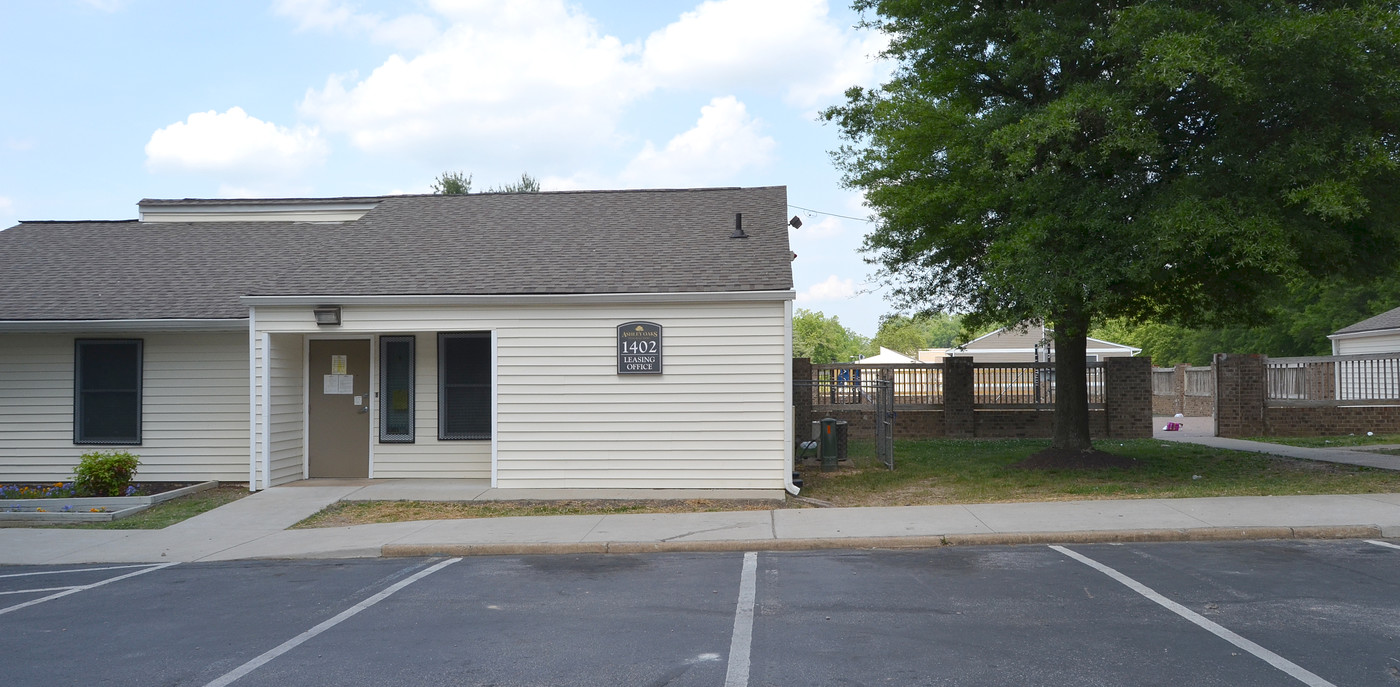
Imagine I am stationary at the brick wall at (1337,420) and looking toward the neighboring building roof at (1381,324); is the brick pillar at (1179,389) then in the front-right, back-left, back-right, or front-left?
front-left

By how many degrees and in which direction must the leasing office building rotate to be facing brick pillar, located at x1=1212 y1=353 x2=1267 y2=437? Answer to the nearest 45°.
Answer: approximately 90° to its left

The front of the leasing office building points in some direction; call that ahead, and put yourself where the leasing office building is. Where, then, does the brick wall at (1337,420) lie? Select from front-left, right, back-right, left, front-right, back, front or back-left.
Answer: left

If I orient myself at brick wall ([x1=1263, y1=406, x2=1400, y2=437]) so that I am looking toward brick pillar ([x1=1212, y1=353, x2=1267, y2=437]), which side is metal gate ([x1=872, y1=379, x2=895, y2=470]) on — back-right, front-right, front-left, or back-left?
front-left

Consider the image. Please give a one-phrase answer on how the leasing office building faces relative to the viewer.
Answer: facing the viewer

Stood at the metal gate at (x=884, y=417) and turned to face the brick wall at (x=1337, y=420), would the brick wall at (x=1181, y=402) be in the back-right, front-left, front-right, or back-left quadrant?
front-left

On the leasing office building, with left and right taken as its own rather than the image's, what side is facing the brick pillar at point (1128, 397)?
left

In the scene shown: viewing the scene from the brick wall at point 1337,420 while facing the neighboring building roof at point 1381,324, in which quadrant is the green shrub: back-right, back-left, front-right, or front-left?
back-left

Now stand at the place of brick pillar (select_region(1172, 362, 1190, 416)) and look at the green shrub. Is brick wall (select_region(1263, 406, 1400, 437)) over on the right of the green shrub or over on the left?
left

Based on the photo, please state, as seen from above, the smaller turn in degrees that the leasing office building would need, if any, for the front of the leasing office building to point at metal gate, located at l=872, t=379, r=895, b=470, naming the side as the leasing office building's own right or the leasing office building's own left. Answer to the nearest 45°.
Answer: approximately 90° to the leasing office building's own left
